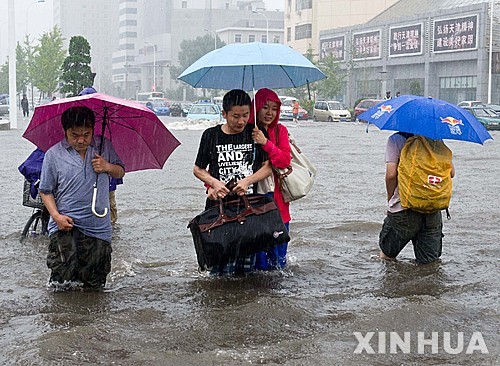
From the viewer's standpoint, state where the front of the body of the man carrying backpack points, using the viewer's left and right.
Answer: facing away from the viewer and to the left of the viewer

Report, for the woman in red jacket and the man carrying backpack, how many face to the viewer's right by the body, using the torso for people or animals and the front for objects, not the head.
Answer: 0

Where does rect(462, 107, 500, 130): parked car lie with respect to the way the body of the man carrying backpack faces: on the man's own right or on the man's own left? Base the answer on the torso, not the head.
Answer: on the man's own right

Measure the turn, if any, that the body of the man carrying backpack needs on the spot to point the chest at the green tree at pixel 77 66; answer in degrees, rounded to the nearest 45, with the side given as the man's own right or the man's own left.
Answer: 0° — they already face it

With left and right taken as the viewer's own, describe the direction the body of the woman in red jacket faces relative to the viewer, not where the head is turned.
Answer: facing the viewer and to the left of the viewer

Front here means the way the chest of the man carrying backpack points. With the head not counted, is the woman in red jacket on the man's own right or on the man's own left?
on the man's own left

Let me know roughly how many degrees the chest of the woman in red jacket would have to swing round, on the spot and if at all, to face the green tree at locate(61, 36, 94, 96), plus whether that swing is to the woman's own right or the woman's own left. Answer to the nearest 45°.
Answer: approximately 135° to the woman's own right

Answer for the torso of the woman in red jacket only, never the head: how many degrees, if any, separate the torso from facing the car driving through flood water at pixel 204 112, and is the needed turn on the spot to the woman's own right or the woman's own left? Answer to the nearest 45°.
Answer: approximately 135° to the woman's own right
